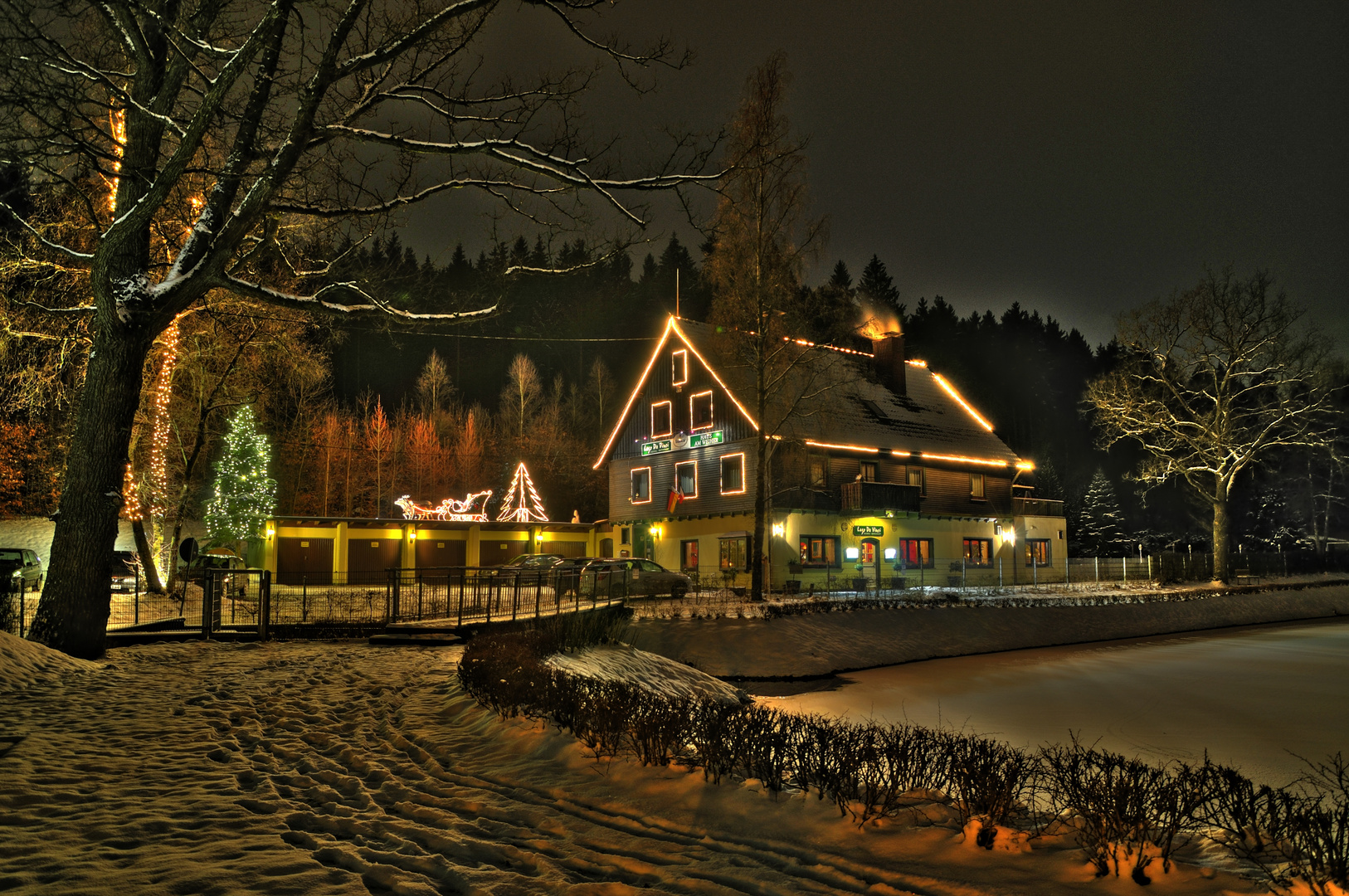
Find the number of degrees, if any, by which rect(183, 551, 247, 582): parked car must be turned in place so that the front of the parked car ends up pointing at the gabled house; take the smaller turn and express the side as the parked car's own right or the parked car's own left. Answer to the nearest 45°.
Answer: approximately 180°

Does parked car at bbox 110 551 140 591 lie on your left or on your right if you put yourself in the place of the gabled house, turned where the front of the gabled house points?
on your right

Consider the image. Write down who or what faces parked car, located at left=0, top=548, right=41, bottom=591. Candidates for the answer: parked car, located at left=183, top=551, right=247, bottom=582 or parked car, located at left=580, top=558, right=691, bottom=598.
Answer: parked car, located at left=183, top=551, right=247, bottom=582

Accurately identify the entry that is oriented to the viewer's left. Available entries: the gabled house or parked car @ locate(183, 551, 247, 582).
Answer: the parked car

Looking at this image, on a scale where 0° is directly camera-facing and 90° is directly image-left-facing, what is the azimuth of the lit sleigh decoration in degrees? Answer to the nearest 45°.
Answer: approximately 90°
